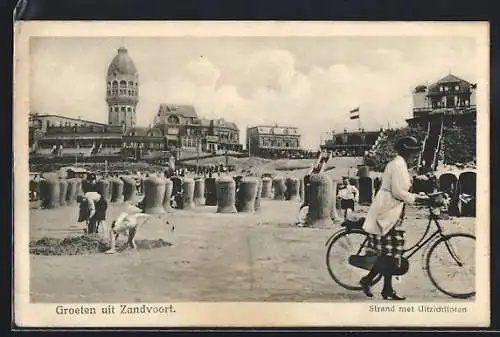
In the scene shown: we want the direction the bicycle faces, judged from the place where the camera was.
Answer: facing to the right of the viewer

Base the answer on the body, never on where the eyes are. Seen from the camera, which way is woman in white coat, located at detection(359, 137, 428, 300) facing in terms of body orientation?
to the viewer's right

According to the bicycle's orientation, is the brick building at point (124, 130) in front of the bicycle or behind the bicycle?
behind
